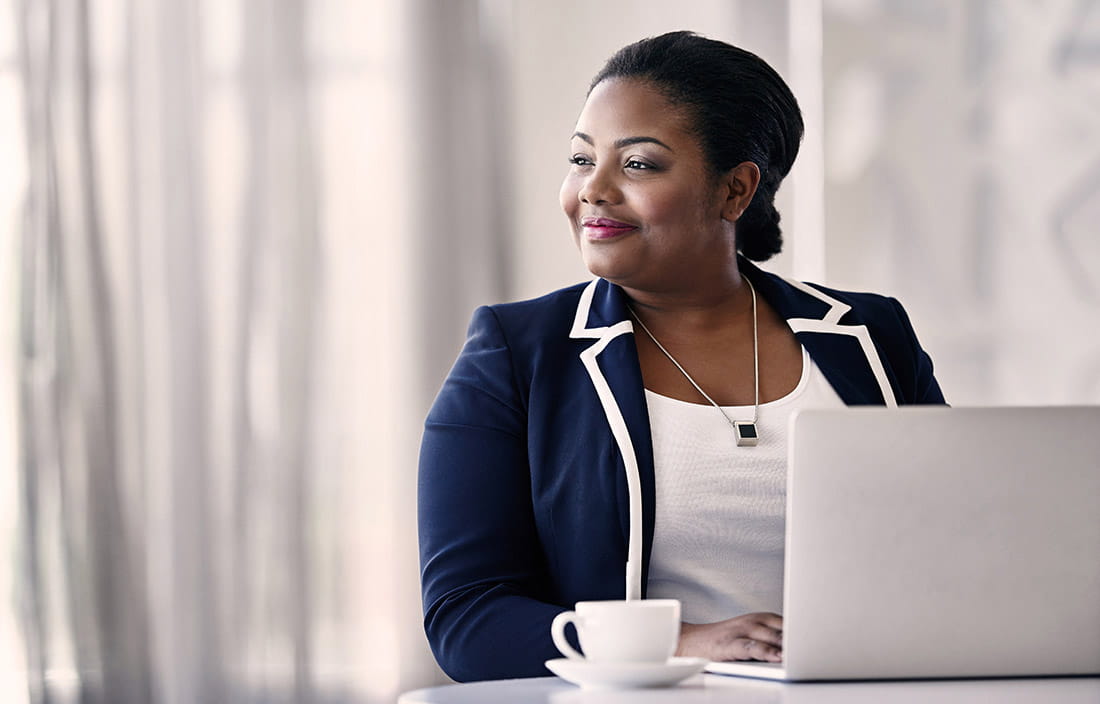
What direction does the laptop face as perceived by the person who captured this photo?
facing away from the viewer and to the left of the viewer

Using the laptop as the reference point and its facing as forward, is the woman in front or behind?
in front

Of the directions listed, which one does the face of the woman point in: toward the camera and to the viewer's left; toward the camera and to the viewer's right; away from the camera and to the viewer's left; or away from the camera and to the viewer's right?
toward the camera and to the viewer's left

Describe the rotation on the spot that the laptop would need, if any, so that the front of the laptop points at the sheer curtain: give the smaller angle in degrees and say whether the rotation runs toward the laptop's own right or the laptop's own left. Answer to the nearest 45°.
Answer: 0° — it already faces it
